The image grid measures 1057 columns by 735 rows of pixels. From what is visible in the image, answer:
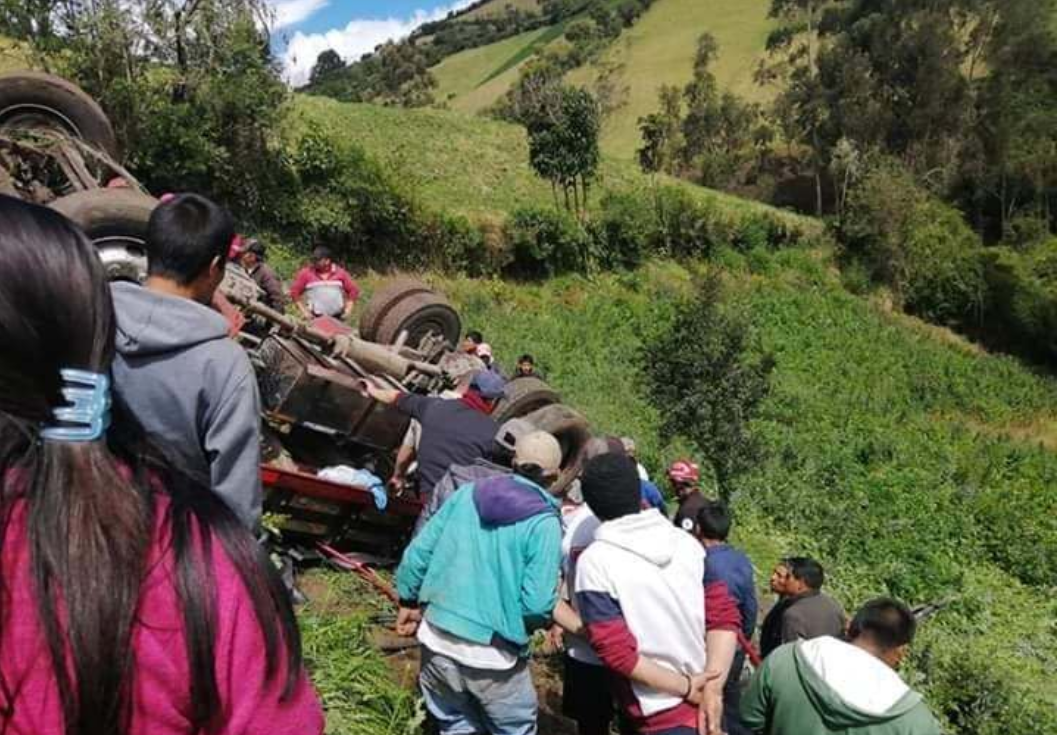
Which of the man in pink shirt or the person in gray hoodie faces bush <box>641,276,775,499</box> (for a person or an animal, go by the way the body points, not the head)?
the person in gray hoodie

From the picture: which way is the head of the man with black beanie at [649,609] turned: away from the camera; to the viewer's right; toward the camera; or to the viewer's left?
away from the camera

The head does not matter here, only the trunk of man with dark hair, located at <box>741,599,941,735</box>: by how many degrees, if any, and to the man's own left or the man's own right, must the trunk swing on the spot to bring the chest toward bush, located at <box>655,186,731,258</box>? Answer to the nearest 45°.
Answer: approximately 45° to the man's own left

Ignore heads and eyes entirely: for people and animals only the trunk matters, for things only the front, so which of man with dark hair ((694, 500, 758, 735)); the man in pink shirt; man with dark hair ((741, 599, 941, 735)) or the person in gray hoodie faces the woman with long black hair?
the man in pink shirt

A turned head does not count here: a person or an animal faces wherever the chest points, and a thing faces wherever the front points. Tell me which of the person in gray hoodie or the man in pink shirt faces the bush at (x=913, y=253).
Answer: the person in gray hoodie

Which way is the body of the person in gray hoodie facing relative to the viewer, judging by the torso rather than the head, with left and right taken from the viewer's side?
facing away from the viewer and to the right of the viewer

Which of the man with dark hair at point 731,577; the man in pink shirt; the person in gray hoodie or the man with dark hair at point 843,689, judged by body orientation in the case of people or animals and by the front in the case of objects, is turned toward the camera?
the man in pink shirt

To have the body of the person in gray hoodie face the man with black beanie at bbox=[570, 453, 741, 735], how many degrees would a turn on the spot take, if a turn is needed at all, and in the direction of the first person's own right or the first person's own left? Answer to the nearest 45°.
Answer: approximately 45° to the first person's own right

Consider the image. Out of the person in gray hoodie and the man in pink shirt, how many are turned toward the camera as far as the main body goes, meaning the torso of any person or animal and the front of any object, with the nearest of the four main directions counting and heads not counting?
1

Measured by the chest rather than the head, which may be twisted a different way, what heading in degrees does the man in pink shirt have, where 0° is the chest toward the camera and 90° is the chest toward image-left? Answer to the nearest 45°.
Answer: approximately 0°

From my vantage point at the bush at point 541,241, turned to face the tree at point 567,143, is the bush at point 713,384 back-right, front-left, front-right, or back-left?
back-right

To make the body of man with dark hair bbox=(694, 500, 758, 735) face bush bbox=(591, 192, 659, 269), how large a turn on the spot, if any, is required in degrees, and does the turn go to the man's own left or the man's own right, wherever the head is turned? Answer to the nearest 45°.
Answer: approximately 45° to the man's own right

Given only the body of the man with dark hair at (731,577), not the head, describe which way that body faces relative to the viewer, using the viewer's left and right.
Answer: facing away from the viewer and to the left of the viewer

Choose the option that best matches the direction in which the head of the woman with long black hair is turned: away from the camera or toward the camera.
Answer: away from the camera

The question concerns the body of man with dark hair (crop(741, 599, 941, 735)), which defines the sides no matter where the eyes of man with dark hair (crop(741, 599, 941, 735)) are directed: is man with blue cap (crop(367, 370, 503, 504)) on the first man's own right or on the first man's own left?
on the first man's own left
